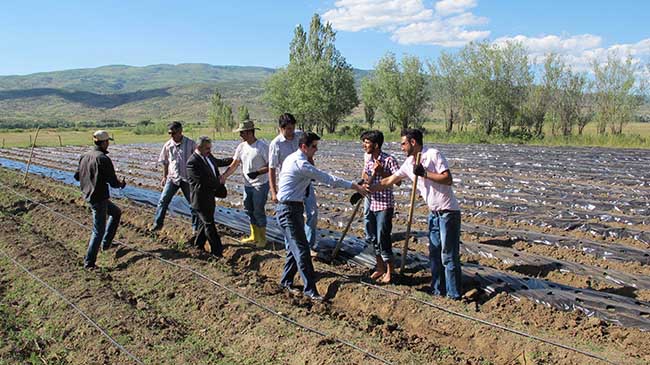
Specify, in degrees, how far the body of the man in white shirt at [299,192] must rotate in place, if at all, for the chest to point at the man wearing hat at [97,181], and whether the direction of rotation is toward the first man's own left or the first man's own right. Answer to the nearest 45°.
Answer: approximately 135° to the first man's own left

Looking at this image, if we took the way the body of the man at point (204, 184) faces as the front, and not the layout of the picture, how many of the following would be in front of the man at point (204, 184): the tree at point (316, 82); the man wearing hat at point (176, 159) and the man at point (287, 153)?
1

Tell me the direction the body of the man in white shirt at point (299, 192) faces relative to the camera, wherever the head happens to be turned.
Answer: to the viewer's right

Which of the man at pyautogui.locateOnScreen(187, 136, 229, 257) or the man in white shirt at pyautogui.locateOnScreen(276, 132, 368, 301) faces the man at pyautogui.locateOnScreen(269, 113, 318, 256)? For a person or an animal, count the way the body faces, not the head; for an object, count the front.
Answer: the man at pyautogui.locateOnScreen(187, 136, 229, 257)

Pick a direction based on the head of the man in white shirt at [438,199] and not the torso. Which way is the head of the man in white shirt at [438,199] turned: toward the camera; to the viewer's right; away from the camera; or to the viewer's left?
to the viewer's left

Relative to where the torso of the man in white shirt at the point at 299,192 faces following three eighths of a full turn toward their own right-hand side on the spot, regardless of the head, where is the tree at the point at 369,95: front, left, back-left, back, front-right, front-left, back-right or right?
back-right

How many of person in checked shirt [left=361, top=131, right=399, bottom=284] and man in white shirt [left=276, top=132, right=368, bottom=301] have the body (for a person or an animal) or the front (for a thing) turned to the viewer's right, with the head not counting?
1

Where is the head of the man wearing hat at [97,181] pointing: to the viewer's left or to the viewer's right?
to the viewer's right

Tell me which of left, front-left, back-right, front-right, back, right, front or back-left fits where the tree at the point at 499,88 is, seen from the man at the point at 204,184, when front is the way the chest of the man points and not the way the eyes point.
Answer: left

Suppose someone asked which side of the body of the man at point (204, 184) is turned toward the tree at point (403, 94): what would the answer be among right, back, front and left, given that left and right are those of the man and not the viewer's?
left
